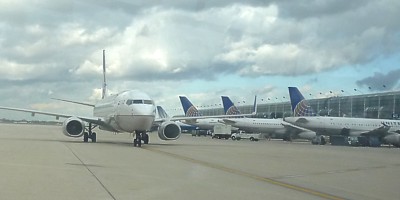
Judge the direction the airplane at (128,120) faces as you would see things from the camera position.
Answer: facing the viewer
